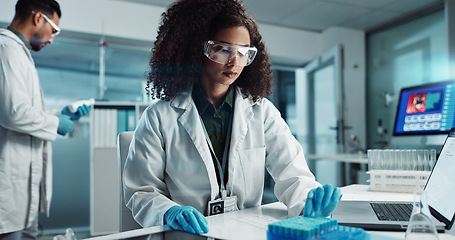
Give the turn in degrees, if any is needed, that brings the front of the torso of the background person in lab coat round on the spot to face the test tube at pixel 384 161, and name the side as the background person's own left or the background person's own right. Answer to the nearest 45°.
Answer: approximately 45° to the background person's own right

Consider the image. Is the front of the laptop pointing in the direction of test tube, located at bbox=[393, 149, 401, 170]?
no

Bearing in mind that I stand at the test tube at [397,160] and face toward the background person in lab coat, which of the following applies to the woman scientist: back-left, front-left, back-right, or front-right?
front-left

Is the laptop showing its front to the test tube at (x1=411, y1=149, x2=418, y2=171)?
no

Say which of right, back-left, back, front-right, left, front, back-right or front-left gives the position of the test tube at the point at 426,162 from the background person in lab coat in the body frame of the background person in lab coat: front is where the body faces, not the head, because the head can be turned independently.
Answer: front-right

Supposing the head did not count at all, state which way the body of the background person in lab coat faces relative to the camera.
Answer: to the viewer's right

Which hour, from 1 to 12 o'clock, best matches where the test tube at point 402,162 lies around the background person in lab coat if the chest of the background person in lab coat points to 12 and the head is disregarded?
The test tube is roughly at 1 o'clock from the background person in lab coat.

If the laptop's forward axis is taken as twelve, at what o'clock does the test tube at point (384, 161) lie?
The test tube is roughly at 3 o'clock from the laptop.

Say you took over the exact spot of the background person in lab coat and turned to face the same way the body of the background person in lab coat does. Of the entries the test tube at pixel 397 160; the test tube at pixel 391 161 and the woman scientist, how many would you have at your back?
0

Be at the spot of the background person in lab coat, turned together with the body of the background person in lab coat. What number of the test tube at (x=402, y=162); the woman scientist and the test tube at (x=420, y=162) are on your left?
0

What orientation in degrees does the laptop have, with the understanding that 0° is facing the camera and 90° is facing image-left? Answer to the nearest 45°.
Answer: approximately 90°

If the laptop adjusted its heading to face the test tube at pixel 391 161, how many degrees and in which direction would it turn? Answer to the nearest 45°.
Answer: approximately 90° to its right

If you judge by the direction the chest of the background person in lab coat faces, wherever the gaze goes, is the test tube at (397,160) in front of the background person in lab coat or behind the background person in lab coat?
in front

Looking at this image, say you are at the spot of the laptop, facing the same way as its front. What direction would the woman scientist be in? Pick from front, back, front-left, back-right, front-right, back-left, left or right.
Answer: front

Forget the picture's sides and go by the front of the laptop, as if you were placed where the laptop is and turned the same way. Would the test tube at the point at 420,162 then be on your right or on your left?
on your right

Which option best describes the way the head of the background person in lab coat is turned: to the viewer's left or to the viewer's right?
to the viewer's right

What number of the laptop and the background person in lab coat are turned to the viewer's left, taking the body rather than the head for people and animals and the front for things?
1

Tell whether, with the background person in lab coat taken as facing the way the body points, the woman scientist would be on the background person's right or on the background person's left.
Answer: on the background person's right

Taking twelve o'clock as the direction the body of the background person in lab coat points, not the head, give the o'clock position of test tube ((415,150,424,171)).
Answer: The test tube is roughly at 1 o'clock from the background person in lab coat.
